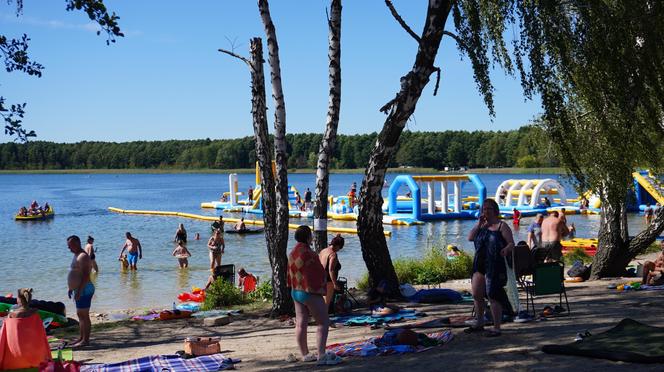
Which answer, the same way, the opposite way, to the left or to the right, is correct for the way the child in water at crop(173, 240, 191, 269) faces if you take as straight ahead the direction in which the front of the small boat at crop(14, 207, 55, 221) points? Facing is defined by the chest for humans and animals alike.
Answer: to the left
